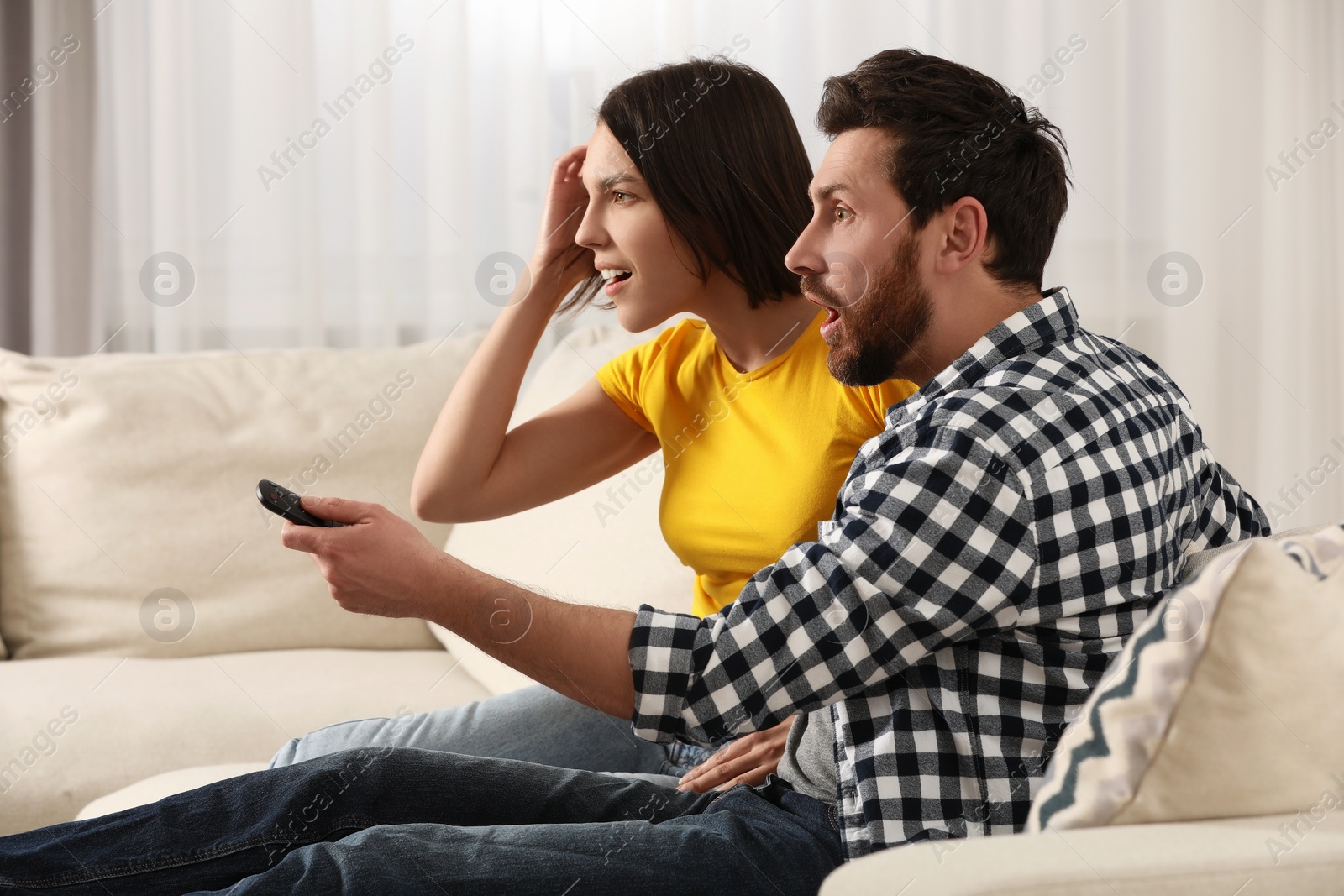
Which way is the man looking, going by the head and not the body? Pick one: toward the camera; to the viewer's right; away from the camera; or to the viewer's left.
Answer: to the viewer's left

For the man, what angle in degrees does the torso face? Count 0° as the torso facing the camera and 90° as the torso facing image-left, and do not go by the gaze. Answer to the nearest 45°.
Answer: approximately 90°

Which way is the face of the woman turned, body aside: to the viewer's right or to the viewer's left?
to the viewer's left

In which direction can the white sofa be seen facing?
toward the camera

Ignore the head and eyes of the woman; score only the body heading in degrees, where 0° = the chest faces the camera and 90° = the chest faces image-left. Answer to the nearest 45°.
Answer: approximately 45°
